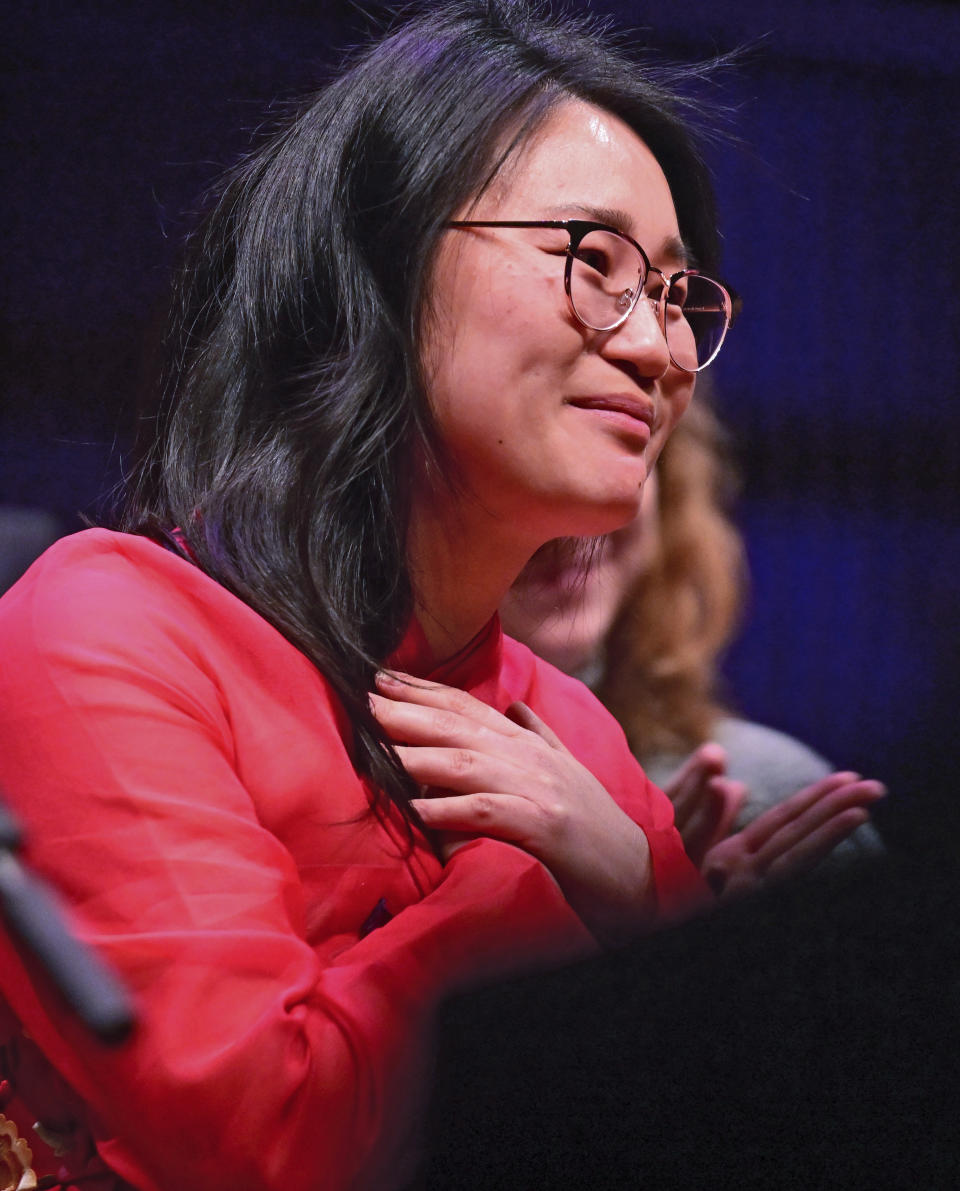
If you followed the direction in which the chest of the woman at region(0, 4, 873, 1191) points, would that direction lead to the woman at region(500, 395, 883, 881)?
no

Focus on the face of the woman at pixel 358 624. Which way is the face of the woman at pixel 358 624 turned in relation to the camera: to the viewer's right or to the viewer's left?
to the viewer's right

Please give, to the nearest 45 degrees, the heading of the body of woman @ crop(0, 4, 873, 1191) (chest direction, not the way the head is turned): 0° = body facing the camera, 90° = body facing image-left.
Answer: approximately 315°
